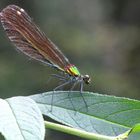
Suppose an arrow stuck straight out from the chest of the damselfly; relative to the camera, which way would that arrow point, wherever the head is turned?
to the viewer's right

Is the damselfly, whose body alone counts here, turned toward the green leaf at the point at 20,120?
no
